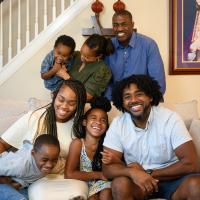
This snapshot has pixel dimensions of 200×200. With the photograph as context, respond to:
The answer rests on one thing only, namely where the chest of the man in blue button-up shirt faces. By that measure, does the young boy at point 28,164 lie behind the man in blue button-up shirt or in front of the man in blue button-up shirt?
in front

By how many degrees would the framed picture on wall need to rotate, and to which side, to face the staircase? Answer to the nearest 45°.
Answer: approximately 90° to its right

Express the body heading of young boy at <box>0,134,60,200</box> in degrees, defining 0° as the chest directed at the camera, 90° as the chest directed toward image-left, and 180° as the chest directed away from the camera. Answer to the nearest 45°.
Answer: approximately 315°

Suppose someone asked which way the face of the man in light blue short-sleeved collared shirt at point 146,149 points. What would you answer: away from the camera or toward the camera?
toward the camera

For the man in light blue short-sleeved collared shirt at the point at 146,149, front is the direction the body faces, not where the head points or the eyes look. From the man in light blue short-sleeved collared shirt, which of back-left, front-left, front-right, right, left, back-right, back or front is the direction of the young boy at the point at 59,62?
back-right

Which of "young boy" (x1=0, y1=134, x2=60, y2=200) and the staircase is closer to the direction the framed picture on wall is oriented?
the young boy

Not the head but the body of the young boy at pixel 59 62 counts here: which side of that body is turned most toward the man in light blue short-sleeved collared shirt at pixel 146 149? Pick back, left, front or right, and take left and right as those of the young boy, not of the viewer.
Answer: front

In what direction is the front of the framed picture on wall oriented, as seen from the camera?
facing the viewer

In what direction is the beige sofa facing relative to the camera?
toward the camera

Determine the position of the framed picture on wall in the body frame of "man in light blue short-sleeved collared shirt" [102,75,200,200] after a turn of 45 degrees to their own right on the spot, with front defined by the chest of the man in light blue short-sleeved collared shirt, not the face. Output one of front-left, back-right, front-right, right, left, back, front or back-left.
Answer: back-right

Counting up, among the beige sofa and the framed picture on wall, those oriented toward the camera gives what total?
2

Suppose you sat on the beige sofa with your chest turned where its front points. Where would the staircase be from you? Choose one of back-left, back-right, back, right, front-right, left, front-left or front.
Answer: back

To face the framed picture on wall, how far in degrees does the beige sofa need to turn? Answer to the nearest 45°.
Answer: approximately 135° to its left

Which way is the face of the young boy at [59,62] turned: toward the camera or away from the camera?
toward the camera

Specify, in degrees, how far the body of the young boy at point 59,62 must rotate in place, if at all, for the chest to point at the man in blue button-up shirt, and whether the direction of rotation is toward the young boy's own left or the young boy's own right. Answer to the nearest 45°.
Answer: approximately 45° to the young boy's own left
